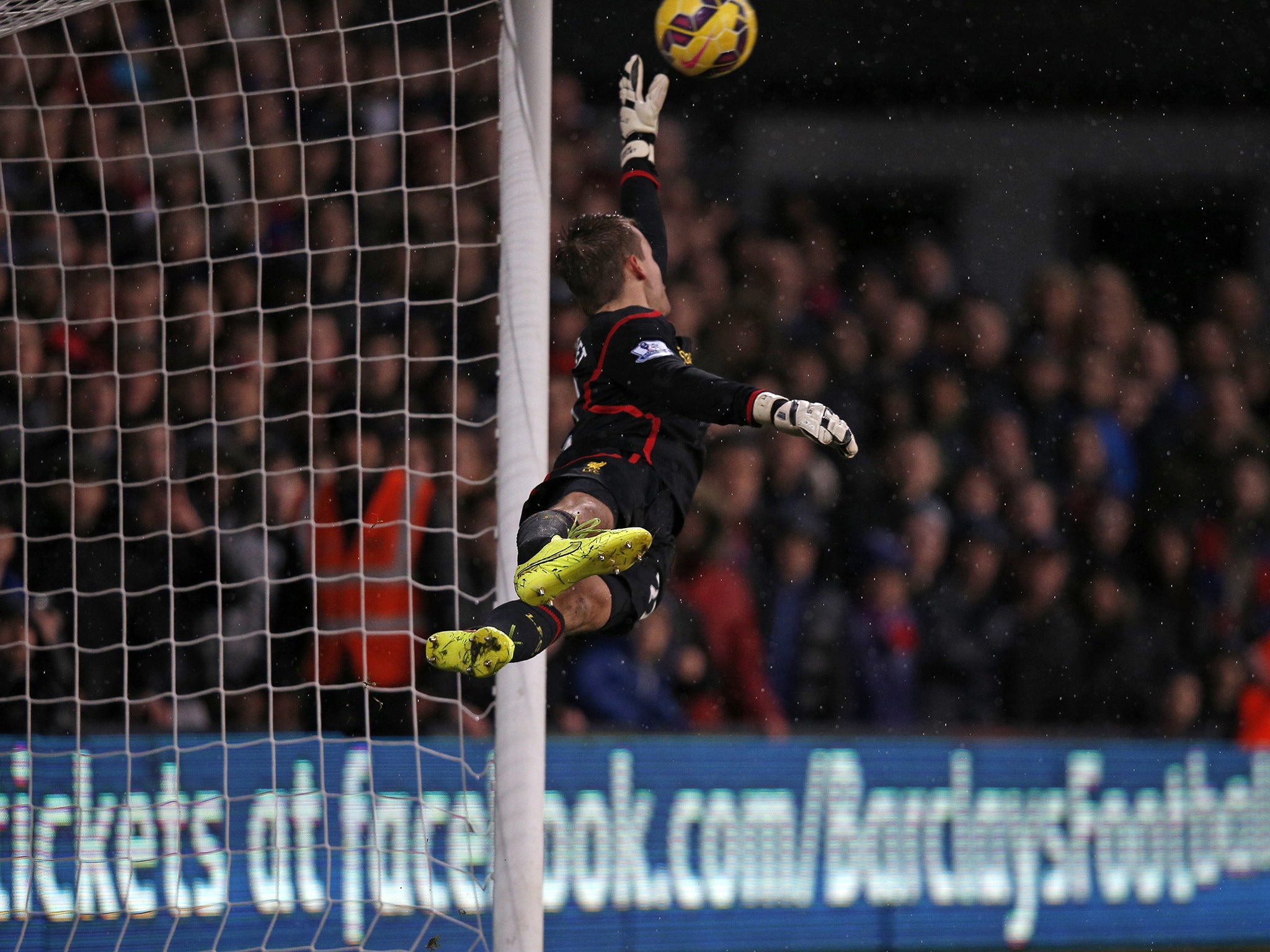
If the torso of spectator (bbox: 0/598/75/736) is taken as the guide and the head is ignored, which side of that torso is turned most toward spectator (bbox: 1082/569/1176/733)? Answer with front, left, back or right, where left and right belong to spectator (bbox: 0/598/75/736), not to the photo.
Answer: left

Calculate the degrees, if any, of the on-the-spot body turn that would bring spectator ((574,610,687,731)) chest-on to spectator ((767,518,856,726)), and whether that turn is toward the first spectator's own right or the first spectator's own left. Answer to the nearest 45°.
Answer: approximately 90° to the first spectator's own left

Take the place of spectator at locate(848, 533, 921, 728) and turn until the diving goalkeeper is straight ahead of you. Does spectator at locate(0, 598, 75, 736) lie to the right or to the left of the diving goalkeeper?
right

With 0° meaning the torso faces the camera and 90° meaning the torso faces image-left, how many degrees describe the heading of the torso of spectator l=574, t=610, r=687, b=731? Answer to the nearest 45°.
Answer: approximately 315°

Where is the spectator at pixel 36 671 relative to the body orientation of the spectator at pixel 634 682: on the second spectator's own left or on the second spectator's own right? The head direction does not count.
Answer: on the second spectator's own right

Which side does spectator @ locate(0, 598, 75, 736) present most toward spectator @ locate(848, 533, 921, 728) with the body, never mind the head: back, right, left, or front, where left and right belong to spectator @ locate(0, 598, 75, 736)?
left

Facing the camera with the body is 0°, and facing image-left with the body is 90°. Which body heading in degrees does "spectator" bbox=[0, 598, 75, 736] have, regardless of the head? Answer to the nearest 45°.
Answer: approximately 0°

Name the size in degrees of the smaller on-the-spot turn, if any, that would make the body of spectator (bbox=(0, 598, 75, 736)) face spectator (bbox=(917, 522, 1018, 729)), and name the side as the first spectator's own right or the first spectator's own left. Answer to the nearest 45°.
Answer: approximately 90° to the first spectator's own left
